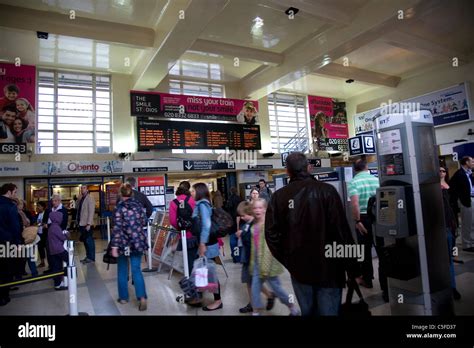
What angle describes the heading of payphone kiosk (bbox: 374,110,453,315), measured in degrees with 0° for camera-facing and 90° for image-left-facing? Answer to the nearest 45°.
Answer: approximately 45°

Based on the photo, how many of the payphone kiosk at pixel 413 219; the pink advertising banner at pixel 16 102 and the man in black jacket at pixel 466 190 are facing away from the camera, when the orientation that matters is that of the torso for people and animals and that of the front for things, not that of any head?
0

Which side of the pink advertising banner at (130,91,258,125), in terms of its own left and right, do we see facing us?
front

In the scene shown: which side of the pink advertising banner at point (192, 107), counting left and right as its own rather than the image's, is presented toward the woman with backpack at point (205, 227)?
front

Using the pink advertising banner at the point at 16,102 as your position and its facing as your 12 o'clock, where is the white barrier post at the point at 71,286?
The white barrier post is roughly at 12 o'clock from the pink advertising banner.

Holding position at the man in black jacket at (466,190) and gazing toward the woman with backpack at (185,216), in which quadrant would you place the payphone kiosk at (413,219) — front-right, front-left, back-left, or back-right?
front-left

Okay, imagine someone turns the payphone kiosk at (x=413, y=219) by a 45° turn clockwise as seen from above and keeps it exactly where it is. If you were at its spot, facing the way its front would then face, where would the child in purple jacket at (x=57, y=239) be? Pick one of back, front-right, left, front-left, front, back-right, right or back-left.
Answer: front

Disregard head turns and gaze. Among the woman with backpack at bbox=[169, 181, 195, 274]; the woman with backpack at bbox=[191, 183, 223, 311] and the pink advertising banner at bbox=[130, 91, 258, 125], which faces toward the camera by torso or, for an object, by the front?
the pink advertising banner

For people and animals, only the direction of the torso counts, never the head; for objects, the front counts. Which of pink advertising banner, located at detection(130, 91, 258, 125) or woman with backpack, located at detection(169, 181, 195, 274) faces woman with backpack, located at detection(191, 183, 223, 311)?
the pink advertising banner

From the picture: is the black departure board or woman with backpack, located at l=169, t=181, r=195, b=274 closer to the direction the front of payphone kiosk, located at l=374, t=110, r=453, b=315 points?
the woman with backpack

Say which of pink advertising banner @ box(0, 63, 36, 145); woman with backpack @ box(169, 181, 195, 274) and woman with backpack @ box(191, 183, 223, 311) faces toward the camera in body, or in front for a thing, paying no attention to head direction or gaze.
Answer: the pink advertising banner

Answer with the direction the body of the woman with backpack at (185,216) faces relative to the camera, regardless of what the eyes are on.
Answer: away from the camera
